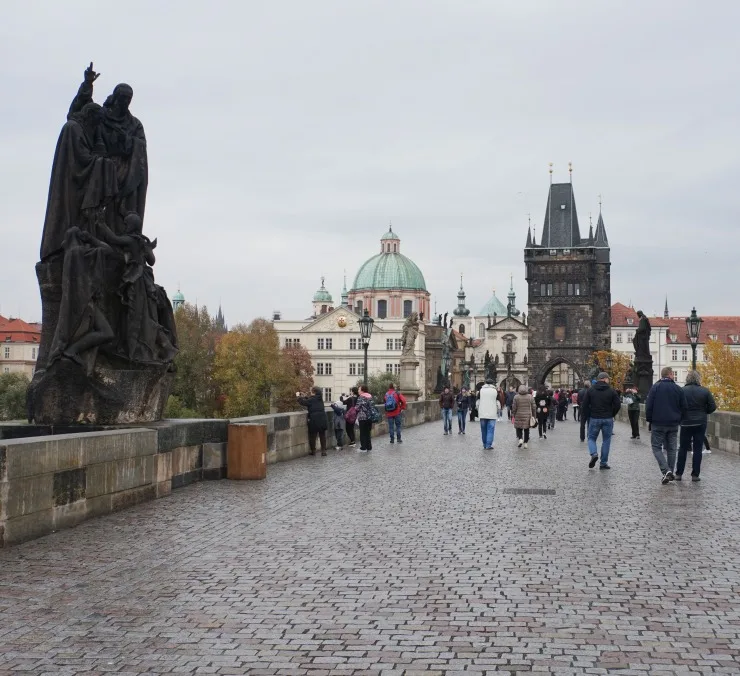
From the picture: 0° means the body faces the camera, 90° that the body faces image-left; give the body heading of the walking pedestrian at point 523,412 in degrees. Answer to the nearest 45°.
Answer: approximately 180°

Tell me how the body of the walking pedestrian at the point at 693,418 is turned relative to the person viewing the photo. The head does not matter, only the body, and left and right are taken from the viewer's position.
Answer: facing away from the viewer

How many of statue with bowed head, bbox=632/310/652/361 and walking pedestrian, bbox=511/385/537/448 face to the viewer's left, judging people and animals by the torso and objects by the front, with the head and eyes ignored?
1

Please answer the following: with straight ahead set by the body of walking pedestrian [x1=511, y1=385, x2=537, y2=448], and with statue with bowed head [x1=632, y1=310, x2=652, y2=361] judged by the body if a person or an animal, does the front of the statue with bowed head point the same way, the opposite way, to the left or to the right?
to the left

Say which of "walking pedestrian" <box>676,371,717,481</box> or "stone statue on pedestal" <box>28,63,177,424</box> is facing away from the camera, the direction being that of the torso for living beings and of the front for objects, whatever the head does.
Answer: the walking pedestrian

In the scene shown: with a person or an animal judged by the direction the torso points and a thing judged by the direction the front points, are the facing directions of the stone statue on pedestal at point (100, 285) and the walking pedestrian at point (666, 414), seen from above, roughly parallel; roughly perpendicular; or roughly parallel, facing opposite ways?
roughly perpendicular

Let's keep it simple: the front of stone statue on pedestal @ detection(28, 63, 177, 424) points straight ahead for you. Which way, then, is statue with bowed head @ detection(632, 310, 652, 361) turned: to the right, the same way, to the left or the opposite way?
the opposite way

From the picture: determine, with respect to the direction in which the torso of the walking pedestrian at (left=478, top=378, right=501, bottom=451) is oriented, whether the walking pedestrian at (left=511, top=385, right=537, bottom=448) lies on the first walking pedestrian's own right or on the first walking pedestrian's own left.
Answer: on the first walking pedestrian's own right

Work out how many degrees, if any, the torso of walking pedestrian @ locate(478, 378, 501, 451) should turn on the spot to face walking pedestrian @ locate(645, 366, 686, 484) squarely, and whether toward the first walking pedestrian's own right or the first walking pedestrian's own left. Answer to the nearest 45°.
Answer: approximately 180°

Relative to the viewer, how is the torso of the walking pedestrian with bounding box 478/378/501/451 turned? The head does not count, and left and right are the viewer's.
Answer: facing away from the viewer

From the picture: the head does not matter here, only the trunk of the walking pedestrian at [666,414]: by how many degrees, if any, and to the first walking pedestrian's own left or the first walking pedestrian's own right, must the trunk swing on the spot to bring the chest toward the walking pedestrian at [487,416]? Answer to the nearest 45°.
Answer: approximately 45° to the first walking pedestrian's own left

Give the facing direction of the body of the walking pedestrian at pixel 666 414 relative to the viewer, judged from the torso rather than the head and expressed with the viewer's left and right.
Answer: facing away from the viewer
